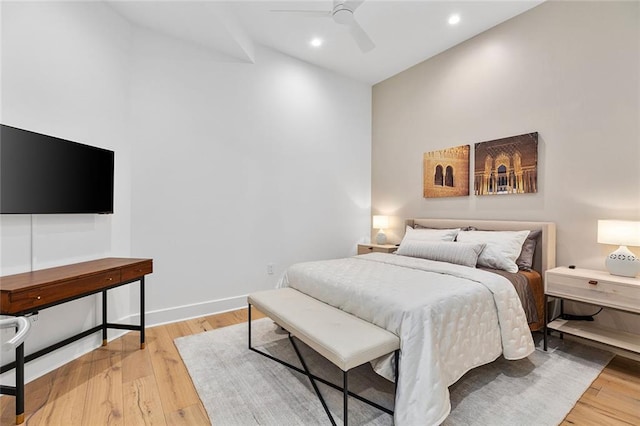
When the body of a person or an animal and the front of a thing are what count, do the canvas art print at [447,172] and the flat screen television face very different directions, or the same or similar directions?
very different directions

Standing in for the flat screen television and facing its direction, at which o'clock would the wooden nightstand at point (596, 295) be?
The wooden nightstand is roughly at 12 o'clock from the flat screen television.

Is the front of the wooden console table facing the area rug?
yes

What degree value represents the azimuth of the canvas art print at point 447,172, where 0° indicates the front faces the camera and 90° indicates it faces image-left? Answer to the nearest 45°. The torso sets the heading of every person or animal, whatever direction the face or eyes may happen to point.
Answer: approximately 45°

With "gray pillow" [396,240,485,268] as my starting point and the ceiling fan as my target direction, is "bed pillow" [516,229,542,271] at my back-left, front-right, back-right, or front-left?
back-left

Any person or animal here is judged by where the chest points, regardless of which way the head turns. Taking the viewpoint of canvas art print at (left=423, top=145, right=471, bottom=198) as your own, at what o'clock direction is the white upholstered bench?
The white upholstered bench is roughly at 11 o'clock from the canvas art print.

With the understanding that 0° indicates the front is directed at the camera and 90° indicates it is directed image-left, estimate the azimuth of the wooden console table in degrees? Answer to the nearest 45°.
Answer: approximately 315°
